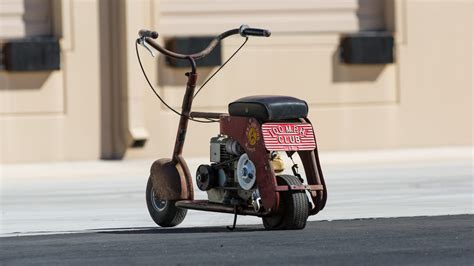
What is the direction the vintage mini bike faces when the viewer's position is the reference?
facing away from the viewer and to the left of the viewer
